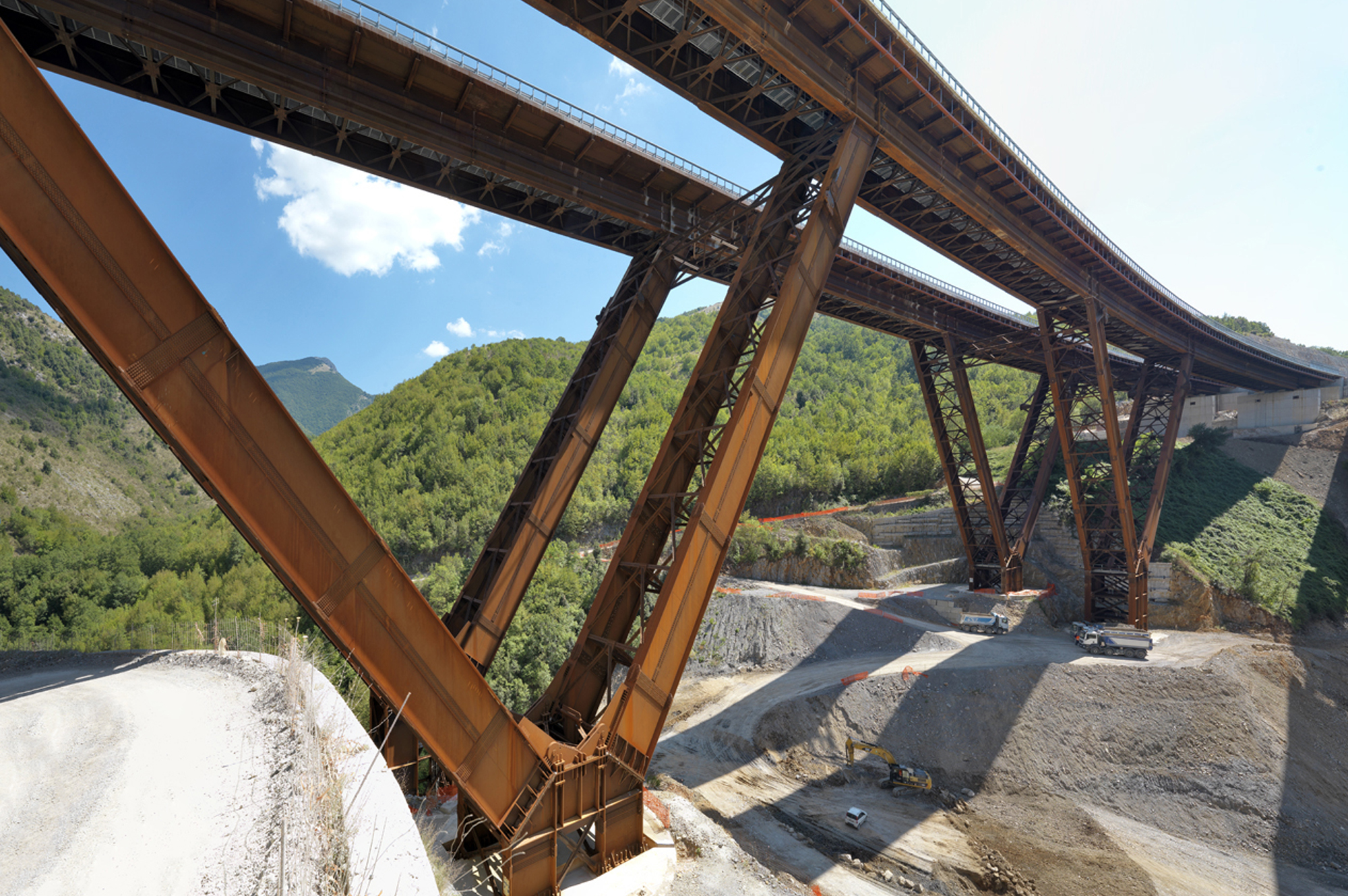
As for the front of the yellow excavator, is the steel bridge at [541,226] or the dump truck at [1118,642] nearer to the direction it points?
the steel bridge

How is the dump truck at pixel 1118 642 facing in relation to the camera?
to the viewer's left

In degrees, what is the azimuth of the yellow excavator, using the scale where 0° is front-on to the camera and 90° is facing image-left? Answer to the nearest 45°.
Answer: approximately 90°

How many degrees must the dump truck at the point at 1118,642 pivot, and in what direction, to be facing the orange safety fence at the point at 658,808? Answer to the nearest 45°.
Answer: approximately 90° to its left

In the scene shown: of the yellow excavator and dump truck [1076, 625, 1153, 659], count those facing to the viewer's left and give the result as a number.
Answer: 2

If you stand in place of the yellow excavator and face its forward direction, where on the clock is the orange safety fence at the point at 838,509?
The orange safety fence is roughly at 3 o'clock from the yellow excavator.

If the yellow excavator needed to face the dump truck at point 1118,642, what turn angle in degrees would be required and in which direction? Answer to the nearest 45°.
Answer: approximately 135° to its right

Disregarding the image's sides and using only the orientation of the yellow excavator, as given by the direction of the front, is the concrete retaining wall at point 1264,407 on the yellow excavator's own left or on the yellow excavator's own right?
on the yellow excavator's own right
